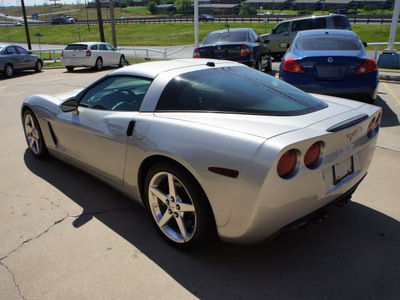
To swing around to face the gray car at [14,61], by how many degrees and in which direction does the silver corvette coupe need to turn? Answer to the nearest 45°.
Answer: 0° — it already faces it

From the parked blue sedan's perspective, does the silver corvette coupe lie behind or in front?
behind

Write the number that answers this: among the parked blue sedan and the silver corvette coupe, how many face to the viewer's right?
0

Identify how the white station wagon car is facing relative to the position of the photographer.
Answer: facing away from the viewer and to the right of the viewer

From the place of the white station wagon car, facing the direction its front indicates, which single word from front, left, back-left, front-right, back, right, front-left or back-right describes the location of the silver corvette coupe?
back-right

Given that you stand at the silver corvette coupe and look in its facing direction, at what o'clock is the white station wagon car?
The white station wagon car is roughly at 1 o'clock from the silver corvette coupe.

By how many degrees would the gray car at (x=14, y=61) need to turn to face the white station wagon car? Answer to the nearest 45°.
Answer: approximately 45° to its right

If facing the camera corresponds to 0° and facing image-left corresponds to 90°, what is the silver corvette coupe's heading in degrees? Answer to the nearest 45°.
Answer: approximately 135°

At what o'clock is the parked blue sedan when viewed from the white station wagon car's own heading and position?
The parked blue sedan is roughly at 4 o'clock from the white station wagon car.

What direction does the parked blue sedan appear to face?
away from the camera
